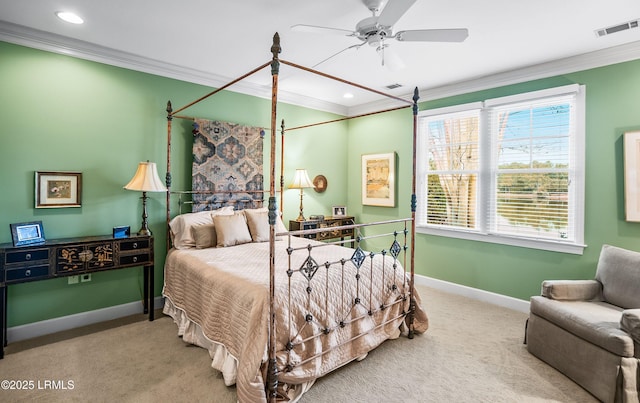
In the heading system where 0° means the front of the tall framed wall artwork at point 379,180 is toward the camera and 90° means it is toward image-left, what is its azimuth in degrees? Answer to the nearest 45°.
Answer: approximately 45°

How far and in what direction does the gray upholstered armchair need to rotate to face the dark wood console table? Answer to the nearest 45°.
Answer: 0° — it already faces it

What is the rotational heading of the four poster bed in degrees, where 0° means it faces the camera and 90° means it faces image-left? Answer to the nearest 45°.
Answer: approximately 315°

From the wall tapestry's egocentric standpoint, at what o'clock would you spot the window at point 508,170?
The window is roughly at 11 o'clock from the wall tapestry.

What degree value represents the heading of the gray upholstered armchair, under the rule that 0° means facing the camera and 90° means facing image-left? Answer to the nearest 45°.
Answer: approximately 45°

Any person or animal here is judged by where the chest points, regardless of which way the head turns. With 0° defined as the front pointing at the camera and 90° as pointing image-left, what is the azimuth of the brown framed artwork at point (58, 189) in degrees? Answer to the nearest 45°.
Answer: approximately 0°
